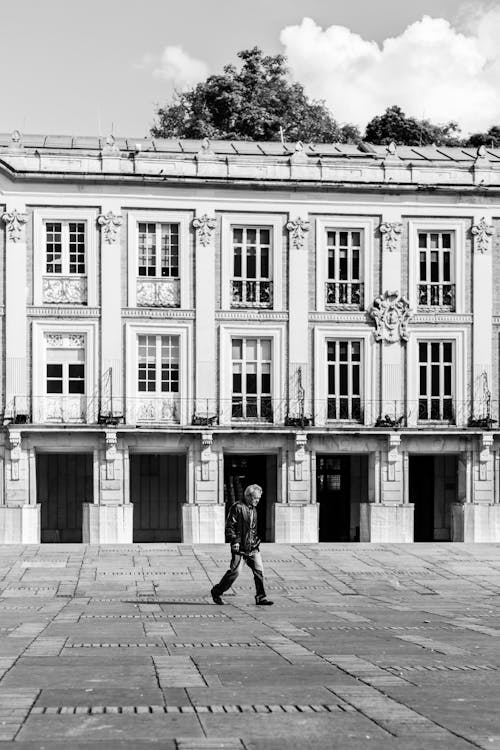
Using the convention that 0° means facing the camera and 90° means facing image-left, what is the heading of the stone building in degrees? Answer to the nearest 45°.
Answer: approximately 0°
